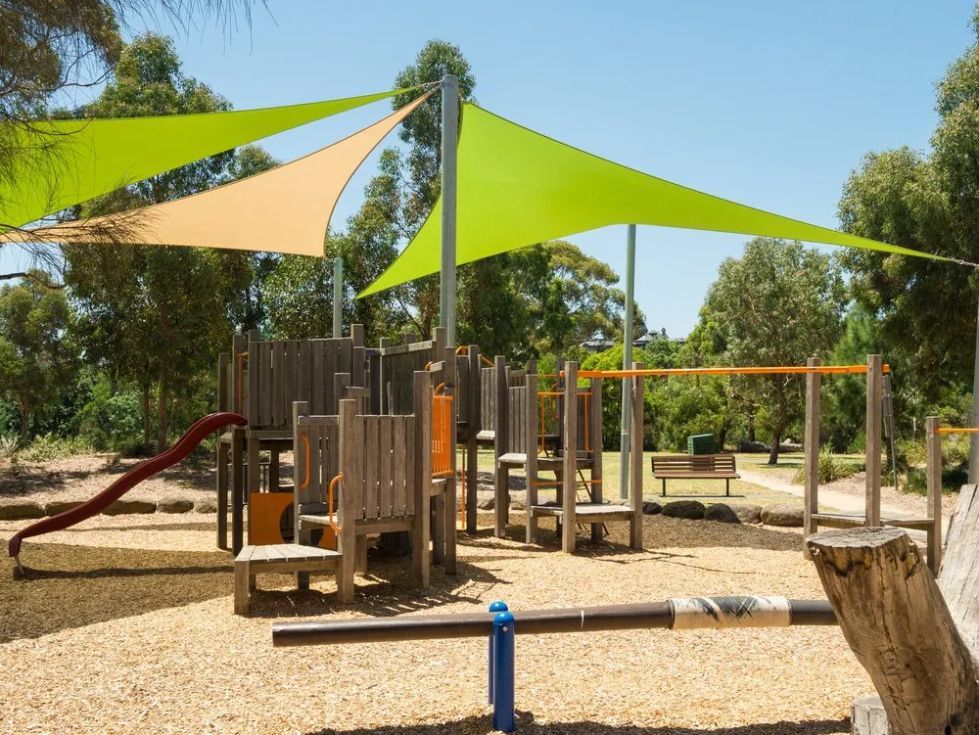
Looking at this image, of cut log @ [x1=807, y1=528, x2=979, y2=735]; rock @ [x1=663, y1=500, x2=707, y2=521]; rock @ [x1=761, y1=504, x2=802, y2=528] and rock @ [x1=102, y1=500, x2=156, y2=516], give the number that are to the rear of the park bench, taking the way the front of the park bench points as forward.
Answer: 0

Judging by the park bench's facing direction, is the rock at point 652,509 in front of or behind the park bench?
in front

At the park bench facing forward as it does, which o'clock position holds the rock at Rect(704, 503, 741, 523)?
The rock is roughly at 12 o'clock from the park bench.

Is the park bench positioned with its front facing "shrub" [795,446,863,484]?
no

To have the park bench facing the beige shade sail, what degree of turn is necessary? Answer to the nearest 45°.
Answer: approximately 45° to its right

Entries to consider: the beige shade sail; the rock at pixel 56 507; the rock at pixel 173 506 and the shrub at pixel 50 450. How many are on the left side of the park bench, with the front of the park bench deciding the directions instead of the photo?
0

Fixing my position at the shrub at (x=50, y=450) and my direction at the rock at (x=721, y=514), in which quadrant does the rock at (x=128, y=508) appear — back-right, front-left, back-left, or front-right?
front-right

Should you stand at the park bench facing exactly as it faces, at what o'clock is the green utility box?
The green utility box is roughly at 6 o'clock from the park bench.

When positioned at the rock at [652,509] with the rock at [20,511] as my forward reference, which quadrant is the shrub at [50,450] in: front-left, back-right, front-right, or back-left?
front-right

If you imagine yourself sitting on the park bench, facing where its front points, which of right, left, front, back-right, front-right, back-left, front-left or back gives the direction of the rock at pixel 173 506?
front-right

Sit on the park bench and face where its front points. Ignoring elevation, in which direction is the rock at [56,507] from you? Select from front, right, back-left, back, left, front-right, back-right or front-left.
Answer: front-right

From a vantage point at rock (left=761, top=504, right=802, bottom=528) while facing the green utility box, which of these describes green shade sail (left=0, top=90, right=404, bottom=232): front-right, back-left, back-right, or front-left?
back-left

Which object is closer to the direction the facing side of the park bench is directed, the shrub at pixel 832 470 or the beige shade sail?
the beige shade sail

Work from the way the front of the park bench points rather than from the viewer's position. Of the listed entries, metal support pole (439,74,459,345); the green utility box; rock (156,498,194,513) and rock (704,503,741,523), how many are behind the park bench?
1

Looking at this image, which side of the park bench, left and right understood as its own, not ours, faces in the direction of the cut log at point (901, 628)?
front

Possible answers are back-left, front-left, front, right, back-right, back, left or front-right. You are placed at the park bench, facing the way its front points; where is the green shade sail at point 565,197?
front

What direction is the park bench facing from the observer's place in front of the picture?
facing the viewer

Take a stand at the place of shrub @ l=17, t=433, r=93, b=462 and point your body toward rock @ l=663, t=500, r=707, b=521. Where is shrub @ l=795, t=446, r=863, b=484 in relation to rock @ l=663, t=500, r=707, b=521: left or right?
left
